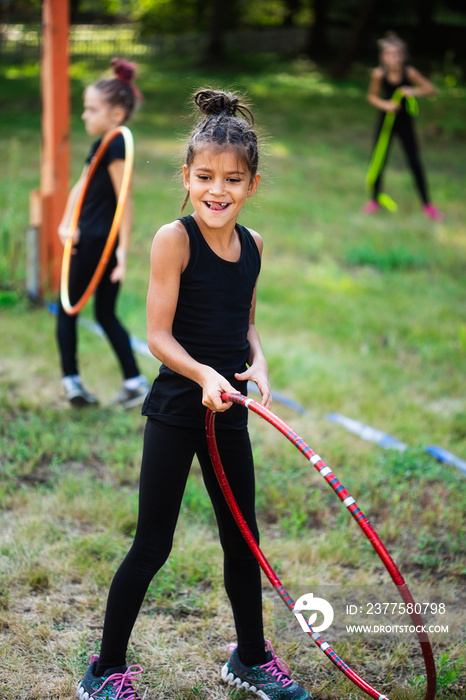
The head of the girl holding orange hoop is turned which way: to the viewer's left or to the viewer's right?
to the viewer's left

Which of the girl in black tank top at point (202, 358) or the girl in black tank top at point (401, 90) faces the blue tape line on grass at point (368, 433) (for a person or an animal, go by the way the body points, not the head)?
the girl in black tank top at point (401, 90)

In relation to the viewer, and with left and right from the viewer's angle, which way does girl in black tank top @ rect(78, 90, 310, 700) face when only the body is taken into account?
facing the viewer and to the right of the viewer

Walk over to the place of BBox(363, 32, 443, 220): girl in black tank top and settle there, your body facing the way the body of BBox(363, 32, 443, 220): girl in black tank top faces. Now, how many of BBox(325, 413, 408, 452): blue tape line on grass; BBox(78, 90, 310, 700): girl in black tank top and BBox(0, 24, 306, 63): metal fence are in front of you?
2

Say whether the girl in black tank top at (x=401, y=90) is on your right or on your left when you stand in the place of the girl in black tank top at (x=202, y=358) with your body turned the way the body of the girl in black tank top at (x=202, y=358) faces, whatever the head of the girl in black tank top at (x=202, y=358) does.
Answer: on your left

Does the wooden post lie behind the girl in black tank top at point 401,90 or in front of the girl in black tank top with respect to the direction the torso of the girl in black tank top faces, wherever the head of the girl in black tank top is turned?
in front

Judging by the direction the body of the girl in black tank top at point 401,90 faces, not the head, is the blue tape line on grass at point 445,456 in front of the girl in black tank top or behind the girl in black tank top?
in front

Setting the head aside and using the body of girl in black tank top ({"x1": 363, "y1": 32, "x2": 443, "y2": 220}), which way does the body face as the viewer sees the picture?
toward the camera

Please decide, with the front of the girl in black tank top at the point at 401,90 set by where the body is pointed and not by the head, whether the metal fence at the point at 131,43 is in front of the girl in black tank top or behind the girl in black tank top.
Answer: behind

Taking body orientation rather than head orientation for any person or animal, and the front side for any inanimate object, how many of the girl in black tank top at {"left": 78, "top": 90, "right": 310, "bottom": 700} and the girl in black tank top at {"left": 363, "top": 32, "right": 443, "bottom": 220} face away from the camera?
0

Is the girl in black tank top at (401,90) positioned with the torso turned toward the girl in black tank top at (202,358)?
yes
